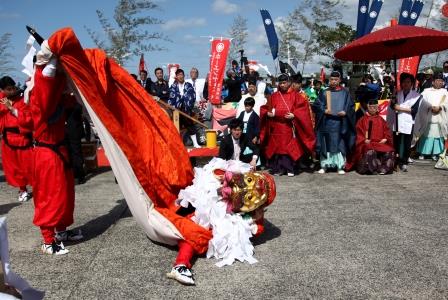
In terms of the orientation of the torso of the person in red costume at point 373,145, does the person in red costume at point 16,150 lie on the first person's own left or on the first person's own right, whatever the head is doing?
on the first person's own right

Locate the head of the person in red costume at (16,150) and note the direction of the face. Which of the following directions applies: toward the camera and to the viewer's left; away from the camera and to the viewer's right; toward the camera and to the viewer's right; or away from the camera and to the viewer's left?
toward the camera and to the viewer's right

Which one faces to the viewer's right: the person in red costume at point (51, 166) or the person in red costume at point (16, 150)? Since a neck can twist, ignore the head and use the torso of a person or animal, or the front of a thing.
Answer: the person in red costume at point (51, 166)

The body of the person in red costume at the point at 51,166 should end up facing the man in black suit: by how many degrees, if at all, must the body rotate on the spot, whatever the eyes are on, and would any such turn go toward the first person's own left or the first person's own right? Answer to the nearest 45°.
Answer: approximately 90° to the first person's own left

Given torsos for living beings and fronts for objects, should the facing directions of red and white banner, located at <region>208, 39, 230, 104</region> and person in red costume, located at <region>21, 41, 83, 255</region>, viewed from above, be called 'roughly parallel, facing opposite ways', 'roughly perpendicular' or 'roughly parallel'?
roughly perpendicular

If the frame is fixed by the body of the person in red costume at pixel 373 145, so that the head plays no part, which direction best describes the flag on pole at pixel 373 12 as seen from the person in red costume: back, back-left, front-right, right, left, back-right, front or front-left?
back

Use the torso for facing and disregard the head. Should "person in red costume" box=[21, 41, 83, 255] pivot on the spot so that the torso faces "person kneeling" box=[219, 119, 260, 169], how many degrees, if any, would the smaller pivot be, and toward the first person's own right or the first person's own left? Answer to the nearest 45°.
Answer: approximately 45° to the first person's own left

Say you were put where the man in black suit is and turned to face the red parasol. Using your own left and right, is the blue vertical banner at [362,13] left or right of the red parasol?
left

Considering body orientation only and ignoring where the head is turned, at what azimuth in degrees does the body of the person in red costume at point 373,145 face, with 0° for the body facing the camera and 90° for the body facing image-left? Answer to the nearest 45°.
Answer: approximately 0°

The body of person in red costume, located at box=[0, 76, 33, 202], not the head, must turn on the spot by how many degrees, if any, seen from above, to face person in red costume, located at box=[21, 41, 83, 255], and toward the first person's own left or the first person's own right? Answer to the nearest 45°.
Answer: approximately 45° to the first person's own left

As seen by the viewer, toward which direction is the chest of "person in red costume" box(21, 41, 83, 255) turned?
to the viewer's right

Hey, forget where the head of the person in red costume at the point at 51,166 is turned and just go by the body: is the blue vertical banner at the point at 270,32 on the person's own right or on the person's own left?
on the person's own left
